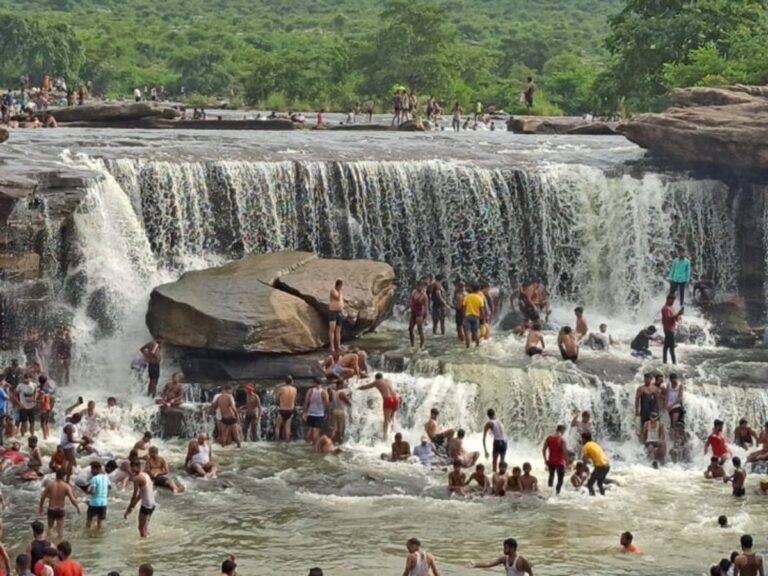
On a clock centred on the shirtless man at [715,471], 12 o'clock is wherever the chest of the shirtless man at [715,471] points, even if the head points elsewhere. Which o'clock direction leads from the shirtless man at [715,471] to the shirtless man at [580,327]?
the shirtless man at [580,327] is roughly at 5 o'clock from the shirtless man at [715,471].

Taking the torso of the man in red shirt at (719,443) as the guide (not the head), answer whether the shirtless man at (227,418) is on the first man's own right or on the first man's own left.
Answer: on the first man's own right

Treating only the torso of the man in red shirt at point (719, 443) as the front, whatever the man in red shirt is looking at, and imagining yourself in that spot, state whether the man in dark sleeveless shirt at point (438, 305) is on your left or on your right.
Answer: on your right
